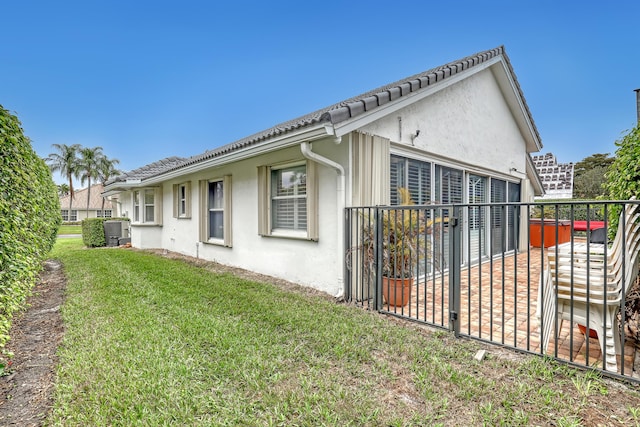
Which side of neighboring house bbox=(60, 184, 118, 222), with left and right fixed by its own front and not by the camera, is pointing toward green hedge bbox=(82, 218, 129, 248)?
front

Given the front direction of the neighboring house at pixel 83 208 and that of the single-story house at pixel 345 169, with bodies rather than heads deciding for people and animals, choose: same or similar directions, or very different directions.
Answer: very different directions

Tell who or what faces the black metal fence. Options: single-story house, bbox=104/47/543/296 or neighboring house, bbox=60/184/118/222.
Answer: the neighboring house

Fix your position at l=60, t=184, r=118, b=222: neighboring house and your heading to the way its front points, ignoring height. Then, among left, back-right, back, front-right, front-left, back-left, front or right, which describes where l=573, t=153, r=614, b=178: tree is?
front-left

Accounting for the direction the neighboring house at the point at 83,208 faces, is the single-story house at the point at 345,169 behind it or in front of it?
in front

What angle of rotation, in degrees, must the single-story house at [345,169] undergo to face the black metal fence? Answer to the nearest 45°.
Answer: approximately 180°

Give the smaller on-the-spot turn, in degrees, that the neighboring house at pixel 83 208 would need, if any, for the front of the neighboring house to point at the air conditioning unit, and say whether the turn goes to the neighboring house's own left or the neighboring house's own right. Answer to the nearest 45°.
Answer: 0° — it already faces it

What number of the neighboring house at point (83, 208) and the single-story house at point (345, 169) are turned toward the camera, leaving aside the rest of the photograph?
1

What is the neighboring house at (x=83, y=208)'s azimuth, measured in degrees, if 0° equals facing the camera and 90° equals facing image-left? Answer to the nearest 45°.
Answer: approximately 0°

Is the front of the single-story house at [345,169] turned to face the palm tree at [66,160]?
yes
